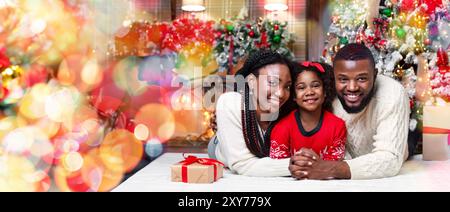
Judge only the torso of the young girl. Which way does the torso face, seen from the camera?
toward the camera

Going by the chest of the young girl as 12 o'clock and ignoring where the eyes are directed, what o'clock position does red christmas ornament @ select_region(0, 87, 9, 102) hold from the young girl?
The red christmas ornament is roughly at 4 o'clock from the young girl.

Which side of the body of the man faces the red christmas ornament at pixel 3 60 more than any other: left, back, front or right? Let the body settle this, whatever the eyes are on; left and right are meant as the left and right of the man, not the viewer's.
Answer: right

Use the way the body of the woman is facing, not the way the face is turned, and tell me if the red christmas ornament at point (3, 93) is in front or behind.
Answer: behind

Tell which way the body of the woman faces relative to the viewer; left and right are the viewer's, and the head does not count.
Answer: facing the viewer and to the right of the viewer

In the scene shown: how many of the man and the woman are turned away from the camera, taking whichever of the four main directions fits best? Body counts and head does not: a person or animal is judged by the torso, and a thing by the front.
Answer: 0

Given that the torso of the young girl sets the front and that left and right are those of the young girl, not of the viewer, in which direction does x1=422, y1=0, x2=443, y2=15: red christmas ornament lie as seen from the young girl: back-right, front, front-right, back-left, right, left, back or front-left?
back-left

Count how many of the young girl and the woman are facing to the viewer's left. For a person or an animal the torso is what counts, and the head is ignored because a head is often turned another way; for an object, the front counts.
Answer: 0
